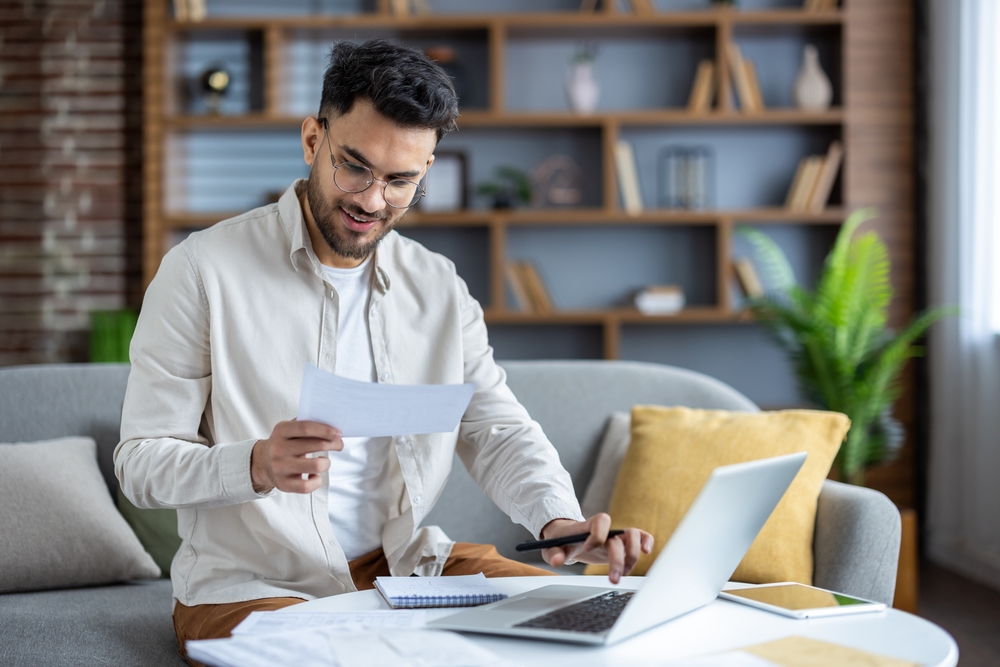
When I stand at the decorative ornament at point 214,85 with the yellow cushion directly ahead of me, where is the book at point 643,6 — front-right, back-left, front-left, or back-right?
front-left

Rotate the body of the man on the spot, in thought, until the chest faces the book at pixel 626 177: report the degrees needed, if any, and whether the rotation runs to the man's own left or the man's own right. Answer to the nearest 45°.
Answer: approximately 90° to the man's own left

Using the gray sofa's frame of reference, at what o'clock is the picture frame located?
The picture frame is roughly at 6 o'clock from the gray sofa.

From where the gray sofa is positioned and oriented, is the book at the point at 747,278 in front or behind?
behind

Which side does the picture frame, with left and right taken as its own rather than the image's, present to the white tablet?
front

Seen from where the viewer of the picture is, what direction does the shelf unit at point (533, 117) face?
facing the viewer

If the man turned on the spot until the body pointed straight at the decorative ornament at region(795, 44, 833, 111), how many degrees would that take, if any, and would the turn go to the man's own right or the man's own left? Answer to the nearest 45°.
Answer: approximately 90° to the man's own left

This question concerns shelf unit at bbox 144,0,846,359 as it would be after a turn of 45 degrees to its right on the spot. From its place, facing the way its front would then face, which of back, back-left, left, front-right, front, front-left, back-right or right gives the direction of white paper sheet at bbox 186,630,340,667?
front-left

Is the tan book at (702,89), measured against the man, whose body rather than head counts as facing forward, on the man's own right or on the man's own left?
on the man's own left

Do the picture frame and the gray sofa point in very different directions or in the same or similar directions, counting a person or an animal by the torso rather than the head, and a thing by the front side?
same or similar directions

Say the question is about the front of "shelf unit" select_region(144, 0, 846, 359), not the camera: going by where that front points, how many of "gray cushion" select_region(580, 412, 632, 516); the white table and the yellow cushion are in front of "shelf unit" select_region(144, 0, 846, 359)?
3

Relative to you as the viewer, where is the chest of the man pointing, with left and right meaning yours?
facing the viewer and to the right of the viewer

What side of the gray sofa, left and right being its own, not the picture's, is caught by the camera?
front

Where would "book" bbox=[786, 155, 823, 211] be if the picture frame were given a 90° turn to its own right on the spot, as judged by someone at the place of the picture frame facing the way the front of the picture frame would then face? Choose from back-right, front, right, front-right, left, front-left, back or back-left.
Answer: back

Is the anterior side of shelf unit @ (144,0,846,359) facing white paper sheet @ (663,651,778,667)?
yes

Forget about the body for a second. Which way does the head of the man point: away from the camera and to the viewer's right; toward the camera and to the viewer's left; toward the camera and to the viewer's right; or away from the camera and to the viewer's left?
toward the camera and to the viewer's right

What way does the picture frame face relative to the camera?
toward the camera

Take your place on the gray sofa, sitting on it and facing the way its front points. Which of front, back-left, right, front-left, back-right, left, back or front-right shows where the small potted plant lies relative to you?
back

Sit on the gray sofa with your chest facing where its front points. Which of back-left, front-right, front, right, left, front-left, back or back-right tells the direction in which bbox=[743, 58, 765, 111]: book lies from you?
back-left
